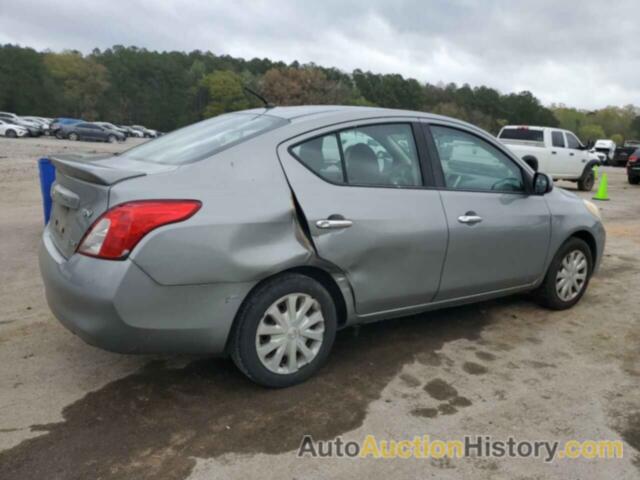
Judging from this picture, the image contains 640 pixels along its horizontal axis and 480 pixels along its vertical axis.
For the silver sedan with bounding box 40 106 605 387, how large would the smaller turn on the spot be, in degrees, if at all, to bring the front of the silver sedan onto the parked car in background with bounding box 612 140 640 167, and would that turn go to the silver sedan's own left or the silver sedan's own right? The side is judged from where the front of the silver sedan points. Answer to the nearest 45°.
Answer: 0° — it already faces it

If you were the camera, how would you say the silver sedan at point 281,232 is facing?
facing away from the viewer and to the right of the viewer

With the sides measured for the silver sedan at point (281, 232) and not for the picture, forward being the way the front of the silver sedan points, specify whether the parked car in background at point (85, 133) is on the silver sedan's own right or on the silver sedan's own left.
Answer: on the silver sedan's own left

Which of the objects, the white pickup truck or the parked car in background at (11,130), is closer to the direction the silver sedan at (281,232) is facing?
the white pickup truck

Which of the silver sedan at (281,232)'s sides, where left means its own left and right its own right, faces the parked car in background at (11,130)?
left

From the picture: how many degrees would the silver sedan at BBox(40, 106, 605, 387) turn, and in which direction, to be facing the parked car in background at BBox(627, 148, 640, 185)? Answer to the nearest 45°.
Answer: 0° — it already faces it

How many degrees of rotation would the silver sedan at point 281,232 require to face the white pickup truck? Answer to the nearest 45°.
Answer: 0° — it already faces it
